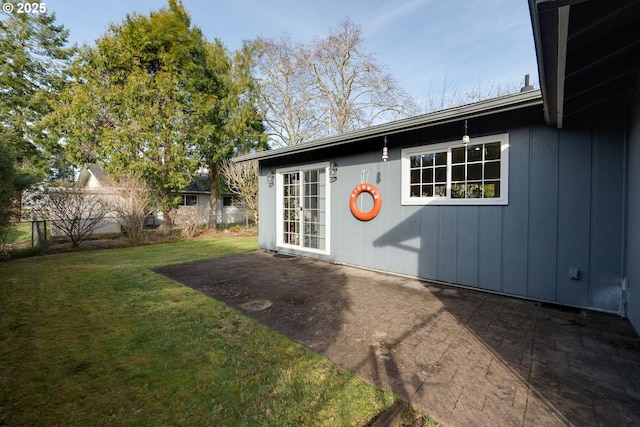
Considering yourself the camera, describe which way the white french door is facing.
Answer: facing the viewer and to the left of the viewer

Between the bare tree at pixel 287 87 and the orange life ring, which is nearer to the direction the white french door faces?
the orange life ring

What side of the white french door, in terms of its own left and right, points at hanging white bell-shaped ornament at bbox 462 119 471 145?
left

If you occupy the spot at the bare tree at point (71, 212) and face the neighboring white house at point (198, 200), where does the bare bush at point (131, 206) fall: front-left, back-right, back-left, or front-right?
front-right

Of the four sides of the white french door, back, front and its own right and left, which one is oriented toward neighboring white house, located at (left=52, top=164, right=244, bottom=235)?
right

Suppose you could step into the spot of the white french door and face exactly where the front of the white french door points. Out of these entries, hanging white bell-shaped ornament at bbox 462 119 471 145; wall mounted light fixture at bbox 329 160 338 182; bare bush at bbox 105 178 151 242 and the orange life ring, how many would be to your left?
3

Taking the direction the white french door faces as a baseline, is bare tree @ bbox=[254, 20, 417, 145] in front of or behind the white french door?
behind

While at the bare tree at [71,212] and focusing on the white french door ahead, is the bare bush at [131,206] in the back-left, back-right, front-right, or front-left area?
front-left

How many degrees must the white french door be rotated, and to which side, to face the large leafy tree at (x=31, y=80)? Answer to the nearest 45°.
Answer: approximately 90° to its right

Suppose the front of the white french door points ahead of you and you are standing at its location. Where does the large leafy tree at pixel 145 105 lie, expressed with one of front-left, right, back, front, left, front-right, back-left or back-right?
right
